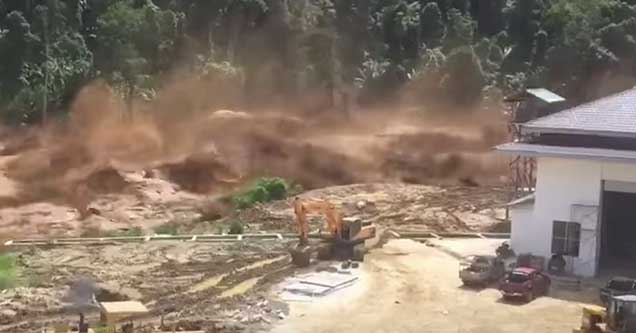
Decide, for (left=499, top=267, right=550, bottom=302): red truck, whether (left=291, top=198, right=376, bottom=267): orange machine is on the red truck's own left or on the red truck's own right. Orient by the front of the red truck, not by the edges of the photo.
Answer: on the red truck's own right

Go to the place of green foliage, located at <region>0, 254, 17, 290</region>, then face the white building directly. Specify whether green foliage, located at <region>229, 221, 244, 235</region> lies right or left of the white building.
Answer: left

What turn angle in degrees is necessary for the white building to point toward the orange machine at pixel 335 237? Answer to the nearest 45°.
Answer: approximately 90° to its right

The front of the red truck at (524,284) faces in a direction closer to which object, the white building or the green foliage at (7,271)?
the green foliage

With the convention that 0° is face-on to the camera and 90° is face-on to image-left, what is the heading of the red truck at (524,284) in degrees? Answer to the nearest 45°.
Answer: approximately 45°

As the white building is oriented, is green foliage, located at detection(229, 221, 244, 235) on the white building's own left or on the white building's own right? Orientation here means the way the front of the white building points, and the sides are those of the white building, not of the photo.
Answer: on the white building's own right

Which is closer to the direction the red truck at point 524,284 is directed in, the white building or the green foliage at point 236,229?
the green foliage

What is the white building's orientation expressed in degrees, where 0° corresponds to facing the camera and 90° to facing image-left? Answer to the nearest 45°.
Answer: approximately 0°
